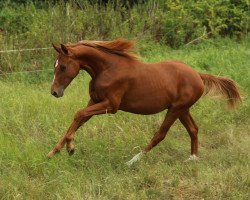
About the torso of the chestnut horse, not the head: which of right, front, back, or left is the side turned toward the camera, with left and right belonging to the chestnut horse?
left
